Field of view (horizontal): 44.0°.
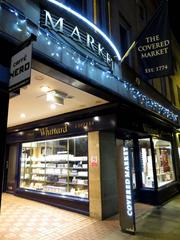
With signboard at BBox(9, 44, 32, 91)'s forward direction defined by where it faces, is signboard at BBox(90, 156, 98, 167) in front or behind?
behind

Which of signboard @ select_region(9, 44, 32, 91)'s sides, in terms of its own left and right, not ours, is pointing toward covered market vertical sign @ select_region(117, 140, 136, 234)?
back

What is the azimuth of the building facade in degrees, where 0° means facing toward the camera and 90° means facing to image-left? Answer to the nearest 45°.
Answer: approximately 315°

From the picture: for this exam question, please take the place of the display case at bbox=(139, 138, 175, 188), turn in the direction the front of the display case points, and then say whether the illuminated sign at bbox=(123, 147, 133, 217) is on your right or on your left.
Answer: on your right

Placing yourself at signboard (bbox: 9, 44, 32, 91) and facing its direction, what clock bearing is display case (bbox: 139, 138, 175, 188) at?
The display case is roughly at 6 o'clock from the signboard.

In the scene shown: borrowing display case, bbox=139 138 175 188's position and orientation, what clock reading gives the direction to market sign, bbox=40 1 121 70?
The market sign is roughly at 2 o'clock from the display case.

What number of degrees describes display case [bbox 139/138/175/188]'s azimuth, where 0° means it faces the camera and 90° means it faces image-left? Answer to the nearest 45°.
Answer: approximately 315°
